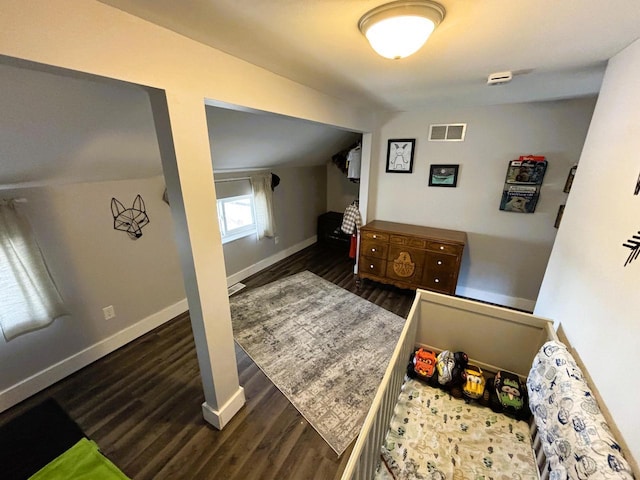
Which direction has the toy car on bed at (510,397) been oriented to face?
toward the camera

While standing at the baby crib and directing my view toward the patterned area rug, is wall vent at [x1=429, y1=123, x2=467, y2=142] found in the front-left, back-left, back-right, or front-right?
front-right

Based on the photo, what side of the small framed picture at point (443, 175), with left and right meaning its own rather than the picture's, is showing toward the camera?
front

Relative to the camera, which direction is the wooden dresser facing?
toward the camera

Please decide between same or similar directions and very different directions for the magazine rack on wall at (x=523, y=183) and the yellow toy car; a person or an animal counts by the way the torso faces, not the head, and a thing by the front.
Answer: same or similar directions

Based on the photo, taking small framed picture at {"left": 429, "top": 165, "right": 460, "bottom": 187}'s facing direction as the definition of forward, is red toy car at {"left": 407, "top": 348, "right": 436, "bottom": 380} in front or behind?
in front

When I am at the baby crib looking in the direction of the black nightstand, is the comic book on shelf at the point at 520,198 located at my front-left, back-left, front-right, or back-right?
front-right

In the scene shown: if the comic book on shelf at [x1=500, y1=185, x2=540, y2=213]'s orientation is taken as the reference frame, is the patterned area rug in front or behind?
in front

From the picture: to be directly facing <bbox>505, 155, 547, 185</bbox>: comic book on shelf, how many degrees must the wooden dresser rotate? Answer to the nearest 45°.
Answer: approximately 90° to its left

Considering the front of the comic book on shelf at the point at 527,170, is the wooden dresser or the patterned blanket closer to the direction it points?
the patterned blanket

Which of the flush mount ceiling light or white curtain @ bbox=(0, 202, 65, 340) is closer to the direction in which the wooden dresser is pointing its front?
the flush mount ceiling light

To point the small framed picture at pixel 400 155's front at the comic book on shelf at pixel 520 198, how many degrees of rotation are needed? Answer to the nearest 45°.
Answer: approximately 90° to its left
